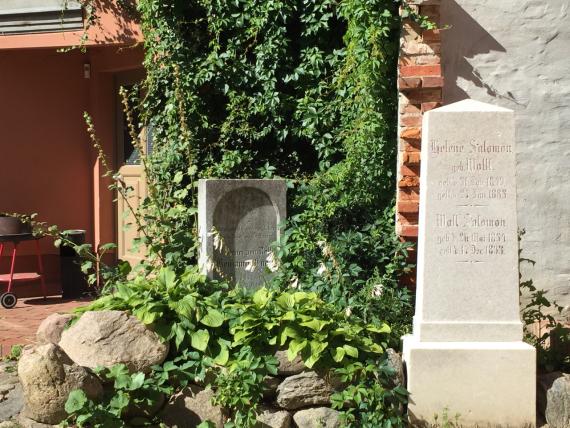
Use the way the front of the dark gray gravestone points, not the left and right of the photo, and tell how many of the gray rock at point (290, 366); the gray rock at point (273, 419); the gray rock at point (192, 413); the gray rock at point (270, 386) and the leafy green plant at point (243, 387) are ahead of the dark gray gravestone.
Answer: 5

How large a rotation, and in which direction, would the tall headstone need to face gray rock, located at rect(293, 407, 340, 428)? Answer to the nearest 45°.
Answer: approximately 45° to its right

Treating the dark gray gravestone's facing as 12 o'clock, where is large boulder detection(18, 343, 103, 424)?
The large boulder is roughly at 1 o'clock from the dark gray gravestone.

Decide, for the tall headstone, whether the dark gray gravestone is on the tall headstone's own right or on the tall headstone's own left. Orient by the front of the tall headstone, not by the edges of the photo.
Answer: on the tall headstone's own right

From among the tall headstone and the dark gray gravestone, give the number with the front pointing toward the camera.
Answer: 2

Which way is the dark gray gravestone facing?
toward the camera

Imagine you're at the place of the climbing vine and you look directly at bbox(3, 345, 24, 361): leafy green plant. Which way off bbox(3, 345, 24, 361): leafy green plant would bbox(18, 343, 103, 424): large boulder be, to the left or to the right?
left

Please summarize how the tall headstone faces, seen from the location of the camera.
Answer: facing the viewer

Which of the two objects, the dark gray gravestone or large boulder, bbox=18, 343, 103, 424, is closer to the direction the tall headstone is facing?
the large boulder

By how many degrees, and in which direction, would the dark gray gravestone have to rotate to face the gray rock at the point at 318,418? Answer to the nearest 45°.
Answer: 0° — it already faces it

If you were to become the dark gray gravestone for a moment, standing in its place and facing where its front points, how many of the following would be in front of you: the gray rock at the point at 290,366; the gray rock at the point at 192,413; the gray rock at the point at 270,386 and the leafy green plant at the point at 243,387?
4

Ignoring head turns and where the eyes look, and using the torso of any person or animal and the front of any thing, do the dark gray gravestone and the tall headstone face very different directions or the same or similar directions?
same or similar directions

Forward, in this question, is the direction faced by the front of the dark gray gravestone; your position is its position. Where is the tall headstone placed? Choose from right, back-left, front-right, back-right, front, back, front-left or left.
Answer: front-left
